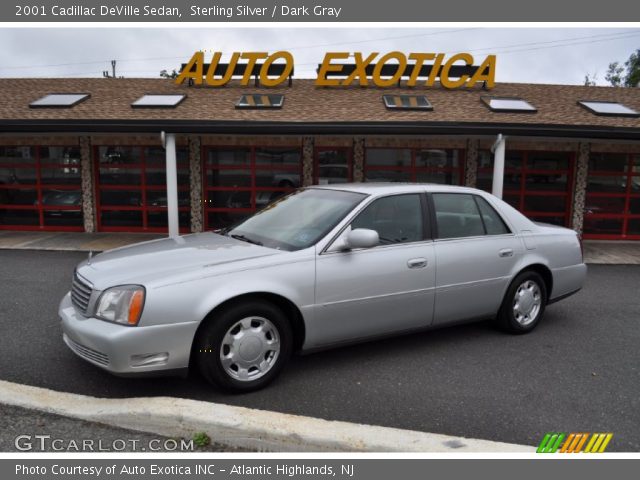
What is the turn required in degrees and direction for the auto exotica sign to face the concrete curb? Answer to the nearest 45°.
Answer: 0° — it already faces it

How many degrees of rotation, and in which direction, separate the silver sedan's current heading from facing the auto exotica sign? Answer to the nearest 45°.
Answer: approximately 135° to its right

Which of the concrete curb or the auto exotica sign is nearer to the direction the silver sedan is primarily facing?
the concrete curb

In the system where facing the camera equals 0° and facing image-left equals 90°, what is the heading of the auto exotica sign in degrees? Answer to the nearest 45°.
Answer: approximately 0°

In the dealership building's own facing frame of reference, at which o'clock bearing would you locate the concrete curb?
The concrete curb is roughly at 12 o'clock from the dealership building.

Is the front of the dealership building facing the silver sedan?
yes

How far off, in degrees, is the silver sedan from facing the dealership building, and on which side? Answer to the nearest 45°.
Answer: approximately 135° to its right

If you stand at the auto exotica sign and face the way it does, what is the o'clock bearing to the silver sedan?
The silver sedan is roughly at 12 o'clock from the auto exotica sign.
